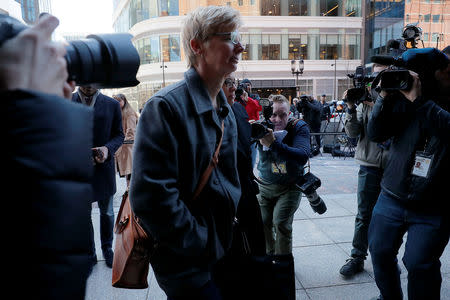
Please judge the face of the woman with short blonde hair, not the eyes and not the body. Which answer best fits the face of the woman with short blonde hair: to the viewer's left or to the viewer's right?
to the viewer's right

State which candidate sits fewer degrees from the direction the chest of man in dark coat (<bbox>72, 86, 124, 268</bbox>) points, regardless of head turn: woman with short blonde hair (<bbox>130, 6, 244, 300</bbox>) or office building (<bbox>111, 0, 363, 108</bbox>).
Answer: the woman with short blonde hair

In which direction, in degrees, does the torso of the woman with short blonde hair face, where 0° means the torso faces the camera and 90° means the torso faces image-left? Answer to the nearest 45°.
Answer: approximately 315°

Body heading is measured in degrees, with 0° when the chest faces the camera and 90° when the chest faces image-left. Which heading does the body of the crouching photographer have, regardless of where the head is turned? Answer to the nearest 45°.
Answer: approximately 45°

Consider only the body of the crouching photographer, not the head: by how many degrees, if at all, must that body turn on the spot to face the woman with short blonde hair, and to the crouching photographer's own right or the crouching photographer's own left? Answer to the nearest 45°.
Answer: approximately 45° to the crouching photographer's own left

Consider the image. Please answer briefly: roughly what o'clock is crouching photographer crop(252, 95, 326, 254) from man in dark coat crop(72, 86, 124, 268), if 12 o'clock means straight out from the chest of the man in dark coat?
The crouching photographer is roughly at 10 o'clock from the man in dark coat.

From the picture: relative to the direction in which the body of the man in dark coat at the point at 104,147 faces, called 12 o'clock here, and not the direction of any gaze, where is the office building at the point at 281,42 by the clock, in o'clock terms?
The office building is roughly at 7 o'clock from the man in dark coat.

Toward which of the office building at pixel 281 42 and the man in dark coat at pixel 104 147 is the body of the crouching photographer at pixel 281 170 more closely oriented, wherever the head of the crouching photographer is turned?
the man in dark coat
